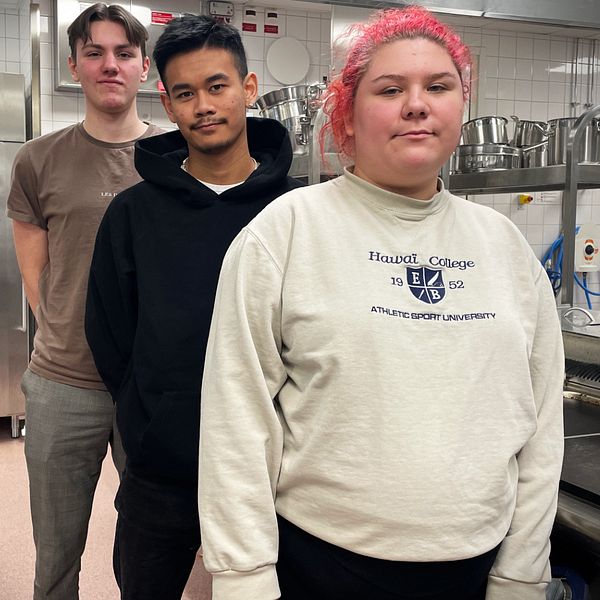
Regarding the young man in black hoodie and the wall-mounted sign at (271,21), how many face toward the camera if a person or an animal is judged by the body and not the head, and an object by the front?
2

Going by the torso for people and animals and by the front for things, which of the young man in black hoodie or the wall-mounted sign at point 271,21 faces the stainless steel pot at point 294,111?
the wall-mounted sign

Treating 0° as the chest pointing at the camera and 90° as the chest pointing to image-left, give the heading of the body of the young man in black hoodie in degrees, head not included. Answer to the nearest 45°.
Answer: approximately 0°

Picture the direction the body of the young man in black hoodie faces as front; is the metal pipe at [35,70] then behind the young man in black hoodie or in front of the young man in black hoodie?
behind

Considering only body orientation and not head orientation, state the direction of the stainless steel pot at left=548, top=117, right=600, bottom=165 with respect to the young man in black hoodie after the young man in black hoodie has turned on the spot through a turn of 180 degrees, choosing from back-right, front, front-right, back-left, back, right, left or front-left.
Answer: front-right

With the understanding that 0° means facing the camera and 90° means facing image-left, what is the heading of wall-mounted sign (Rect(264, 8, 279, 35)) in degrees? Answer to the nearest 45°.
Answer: approximately 0°

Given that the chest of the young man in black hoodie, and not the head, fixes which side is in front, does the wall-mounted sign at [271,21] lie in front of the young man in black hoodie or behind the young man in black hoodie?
behind

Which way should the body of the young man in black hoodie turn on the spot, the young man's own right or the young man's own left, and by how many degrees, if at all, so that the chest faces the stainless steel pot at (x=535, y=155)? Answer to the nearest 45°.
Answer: approximately 135° to the young man's own left
